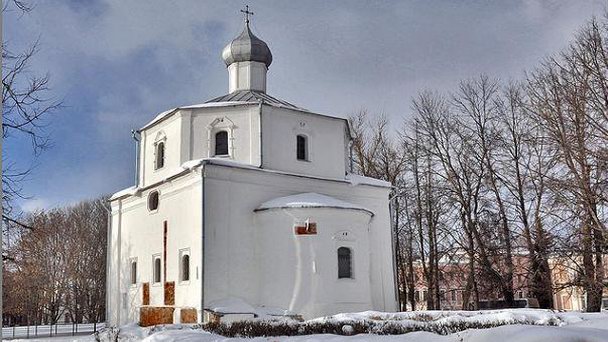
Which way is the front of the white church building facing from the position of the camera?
facing away from the viewer and to the left of the viewer

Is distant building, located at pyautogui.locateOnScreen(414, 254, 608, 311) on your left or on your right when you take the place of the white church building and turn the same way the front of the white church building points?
on your right

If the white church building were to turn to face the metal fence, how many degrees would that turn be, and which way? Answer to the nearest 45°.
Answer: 0° — it already faces it

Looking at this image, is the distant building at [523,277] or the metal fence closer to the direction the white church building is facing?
the metal fence
